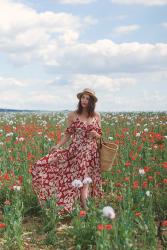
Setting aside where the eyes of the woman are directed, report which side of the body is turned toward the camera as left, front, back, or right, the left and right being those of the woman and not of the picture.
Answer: front
